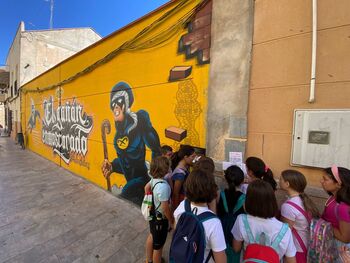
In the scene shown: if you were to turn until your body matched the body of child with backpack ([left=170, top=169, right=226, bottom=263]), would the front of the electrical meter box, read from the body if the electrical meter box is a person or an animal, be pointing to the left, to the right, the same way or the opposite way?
the opposite way

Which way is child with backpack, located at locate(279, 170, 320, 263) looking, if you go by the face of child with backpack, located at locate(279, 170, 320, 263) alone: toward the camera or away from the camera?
away from the camera

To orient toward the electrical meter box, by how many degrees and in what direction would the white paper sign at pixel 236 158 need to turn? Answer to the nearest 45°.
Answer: approximately 45° to its left

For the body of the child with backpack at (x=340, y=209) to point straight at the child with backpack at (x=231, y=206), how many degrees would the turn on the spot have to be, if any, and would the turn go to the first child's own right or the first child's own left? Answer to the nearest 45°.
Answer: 0° — they already face them

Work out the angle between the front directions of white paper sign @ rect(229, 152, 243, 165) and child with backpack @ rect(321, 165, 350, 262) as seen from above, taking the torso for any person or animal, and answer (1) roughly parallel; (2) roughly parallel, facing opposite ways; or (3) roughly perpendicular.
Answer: roughly perpendicular

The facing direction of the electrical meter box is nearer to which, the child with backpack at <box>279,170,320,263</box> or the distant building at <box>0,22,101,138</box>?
the child with backpack

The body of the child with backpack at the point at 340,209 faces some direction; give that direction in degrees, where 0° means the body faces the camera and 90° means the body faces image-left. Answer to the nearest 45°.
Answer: approximately 90°

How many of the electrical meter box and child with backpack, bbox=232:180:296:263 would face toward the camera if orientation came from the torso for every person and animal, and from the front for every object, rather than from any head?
1

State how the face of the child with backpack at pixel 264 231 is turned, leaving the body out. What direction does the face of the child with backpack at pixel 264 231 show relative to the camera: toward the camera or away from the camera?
away from the camera
